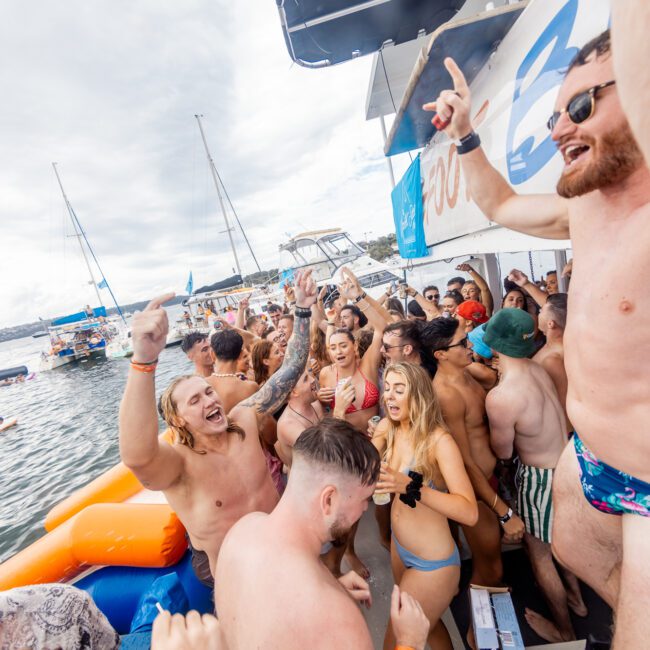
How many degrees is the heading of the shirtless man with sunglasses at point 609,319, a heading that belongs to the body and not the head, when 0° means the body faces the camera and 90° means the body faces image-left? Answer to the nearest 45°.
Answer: approximately 45°

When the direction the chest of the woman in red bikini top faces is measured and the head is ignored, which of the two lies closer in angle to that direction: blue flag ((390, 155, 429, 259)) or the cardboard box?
the cardboard box

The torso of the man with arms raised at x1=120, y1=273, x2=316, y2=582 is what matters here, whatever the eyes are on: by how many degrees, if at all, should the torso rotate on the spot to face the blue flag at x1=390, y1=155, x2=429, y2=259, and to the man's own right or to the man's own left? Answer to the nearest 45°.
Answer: approximately 90° to the man's own left

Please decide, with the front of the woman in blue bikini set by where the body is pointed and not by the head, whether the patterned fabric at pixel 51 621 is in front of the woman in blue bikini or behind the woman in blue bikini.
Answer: in front

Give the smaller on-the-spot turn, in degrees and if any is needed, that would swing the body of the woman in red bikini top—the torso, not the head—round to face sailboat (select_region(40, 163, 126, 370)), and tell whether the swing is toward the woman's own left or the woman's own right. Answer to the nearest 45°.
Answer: approximately 90° to the woman's own right

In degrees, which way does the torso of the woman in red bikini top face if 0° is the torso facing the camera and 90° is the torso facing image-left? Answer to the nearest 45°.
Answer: approximately 45°
